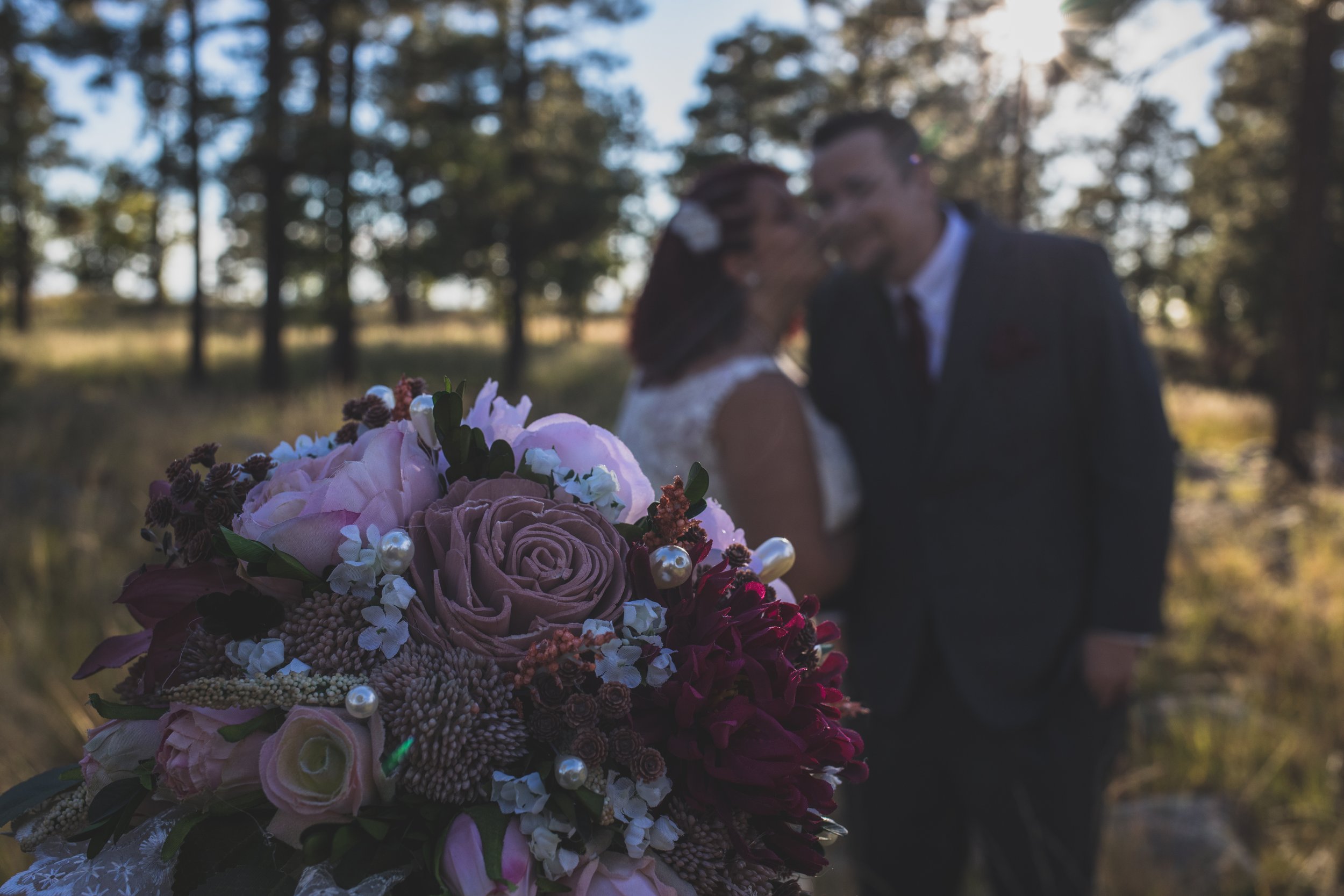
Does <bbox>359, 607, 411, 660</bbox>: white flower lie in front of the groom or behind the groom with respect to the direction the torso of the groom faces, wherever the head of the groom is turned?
in front

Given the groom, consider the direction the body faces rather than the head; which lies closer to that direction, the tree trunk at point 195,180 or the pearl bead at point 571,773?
the pearl bead

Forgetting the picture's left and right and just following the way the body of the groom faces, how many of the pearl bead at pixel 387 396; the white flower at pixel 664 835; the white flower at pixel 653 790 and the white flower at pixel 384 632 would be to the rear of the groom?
0

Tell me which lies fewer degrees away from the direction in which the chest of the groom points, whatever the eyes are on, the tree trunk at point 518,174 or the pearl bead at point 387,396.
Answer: the pearl bead

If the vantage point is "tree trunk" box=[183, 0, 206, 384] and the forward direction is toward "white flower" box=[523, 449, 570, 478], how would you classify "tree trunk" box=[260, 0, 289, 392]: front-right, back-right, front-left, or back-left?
front-left

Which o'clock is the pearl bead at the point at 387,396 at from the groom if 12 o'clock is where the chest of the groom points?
The pearl bead is roughly at 11 o'clock from the groom.

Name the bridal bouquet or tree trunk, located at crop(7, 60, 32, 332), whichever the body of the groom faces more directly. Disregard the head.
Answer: the bridal bouquet

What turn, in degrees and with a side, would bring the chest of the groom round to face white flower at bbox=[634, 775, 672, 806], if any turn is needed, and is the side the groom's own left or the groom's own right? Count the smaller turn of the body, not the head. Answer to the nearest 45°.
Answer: approximately 45° to the groom's own left

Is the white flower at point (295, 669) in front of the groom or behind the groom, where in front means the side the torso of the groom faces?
in front

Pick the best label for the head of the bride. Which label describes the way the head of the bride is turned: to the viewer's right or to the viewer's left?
to the viewer's right

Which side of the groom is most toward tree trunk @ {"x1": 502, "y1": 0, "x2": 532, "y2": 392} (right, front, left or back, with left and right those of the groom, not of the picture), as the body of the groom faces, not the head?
right

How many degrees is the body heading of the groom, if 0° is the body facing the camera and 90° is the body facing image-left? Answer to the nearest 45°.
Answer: approximately 45°

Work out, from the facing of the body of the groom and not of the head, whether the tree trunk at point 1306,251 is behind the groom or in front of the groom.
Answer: behind

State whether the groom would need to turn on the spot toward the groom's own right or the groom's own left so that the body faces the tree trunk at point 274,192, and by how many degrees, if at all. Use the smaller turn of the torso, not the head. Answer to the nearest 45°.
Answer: approximately 90° to the groom's own right

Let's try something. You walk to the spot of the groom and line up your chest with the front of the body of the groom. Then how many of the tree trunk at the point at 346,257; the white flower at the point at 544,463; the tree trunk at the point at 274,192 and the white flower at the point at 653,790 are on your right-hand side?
2

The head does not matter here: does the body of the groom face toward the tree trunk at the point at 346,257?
no

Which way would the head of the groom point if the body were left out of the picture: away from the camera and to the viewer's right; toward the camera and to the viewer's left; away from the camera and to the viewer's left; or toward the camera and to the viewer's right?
toward the camera and to the viewer's left

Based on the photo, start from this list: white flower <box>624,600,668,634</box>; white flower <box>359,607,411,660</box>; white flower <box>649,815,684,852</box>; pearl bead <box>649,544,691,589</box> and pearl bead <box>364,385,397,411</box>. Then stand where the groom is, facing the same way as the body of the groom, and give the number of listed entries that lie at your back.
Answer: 0
